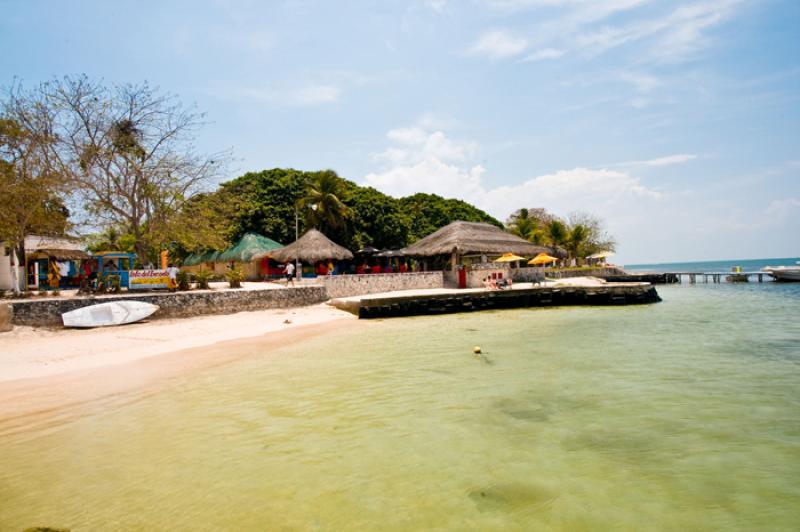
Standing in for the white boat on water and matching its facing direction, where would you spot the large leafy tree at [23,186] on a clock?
The large leafy tree is roughly at 10 o'clock from the white boat on water.

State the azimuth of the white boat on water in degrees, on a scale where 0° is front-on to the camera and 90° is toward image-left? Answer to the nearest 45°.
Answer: approximately 90°

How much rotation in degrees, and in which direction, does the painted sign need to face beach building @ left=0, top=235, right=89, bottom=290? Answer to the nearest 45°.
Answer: approximately 135° to its right

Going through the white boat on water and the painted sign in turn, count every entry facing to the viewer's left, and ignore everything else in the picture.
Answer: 1

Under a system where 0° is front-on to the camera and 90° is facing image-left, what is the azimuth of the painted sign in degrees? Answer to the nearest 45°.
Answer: approximately 0°

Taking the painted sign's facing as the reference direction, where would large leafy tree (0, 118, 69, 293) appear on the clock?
The large leafy tree is roughly at 4 o'clock from the painted sign.
